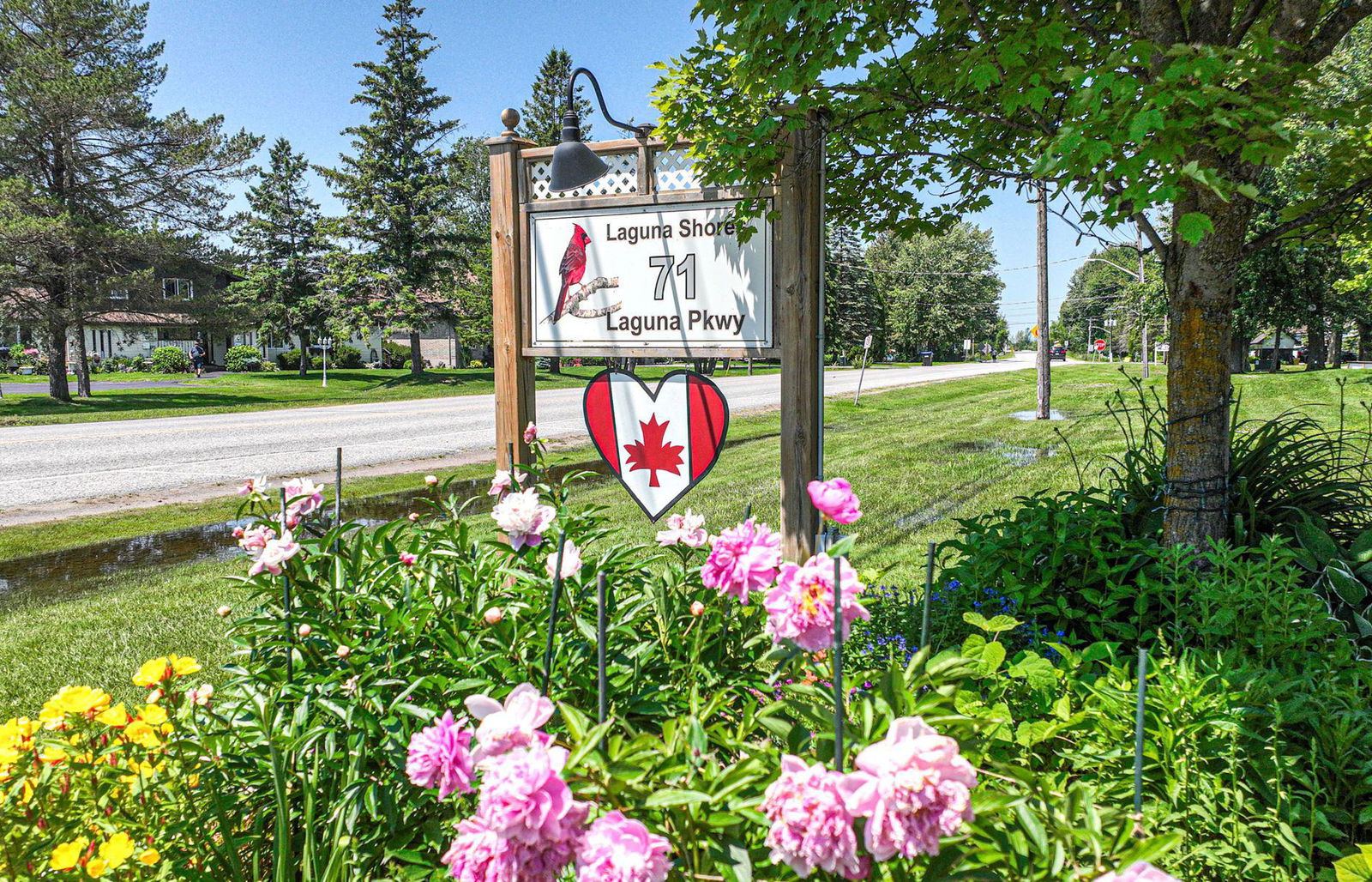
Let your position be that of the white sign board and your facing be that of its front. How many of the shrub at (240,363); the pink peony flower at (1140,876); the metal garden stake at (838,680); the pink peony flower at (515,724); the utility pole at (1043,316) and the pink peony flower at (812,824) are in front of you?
4

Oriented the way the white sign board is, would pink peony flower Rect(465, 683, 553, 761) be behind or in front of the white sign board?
in front

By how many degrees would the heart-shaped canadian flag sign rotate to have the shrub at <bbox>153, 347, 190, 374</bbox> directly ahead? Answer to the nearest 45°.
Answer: approximately 135° to its right

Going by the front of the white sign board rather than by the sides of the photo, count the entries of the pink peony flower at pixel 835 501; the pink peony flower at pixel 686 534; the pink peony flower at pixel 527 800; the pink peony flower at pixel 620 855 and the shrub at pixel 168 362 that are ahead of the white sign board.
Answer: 4

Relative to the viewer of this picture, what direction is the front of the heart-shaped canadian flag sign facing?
facing the viewer

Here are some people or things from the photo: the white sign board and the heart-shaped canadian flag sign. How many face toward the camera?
2

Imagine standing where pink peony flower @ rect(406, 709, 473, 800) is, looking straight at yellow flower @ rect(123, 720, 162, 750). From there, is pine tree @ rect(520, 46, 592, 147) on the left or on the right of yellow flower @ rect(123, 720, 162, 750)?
right

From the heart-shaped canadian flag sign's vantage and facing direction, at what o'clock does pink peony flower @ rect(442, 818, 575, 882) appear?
The pink peony flower is roughly at 12 o'clock from the heart-shaped canadian flag sign.

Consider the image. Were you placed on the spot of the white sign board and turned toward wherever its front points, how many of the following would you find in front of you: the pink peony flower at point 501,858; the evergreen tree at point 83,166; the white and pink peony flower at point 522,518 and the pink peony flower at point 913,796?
3

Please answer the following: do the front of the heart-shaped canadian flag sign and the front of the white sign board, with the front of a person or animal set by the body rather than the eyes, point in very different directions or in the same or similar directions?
same or similar directions

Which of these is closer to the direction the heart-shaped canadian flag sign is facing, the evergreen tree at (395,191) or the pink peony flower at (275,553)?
the pink peony flower

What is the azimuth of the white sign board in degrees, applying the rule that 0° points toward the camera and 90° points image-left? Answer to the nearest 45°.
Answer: approximately 0°

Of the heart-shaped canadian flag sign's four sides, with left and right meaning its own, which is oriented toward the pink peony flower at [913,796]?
front

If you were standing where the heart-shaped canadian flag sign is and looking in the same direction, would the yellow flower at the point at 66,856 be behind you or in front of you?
in front

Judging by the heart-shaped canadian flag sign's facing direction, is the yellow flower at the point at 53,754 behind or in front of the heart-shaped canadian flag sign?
in front
